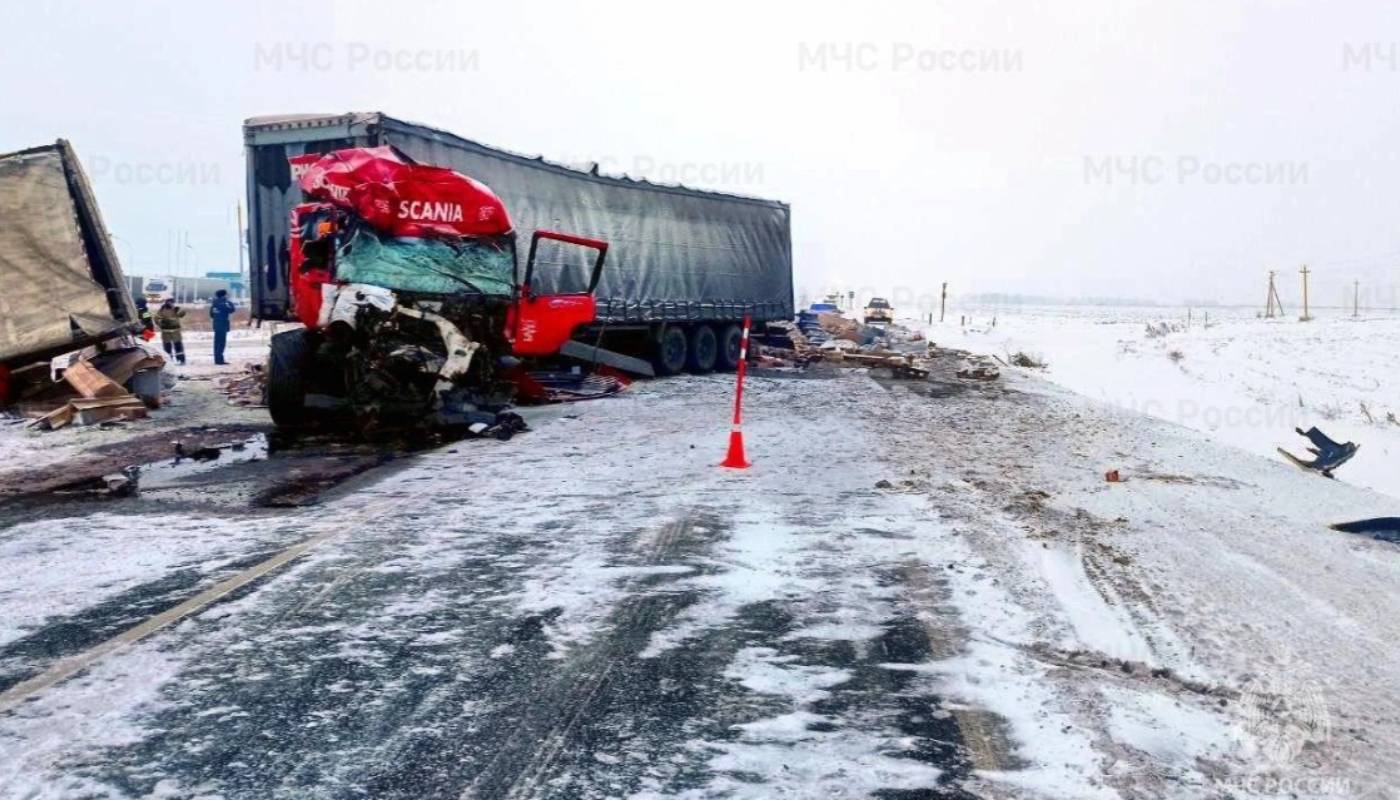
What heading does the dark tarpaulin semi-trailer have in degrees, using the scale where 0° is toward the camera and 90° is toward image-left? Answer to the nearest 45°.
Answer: approximately 45°

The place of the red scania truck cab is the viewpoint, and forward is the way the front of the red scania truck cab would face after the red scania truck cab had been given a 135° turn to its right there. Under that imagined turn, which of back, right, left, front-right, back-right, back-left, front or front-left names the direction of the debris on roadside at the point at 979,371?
right

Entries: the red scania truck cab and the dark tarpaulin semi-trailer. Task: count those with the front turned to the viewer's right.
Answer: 0

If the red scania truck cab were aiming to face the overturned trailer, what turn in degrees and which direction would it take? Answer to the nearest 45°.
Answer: approximately 135° to its right

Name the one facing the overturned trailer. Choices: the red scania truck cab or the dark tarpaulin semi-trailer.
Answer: the dark tarpaulin semi-trailer

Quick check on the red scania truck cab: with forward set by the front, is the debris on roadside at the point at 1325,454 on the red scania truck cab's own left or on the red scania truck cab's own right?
on the red scania truck cab's own left

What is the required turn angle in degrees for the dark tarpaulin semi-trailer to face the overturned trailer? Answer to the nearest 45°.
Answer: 0° — it already faces it

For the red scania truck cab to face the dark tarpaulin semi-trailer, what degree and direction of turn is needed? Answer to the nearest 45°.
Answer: approximately 135° to its left

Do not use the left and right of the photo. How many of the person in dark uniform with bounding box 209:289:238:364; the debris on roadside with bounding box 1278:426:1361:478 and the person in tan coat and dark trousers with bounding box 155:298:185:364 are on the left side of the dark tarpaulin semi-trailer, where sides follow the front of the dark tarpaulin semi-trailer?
1

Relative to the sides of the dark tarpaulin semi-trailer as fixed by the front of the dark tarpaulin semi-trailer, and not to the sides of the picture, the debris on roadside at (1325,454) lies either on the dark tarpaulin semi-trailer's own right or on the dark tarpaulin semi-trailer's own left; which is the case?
on the dark tarpaulin semi-trailer's own left
